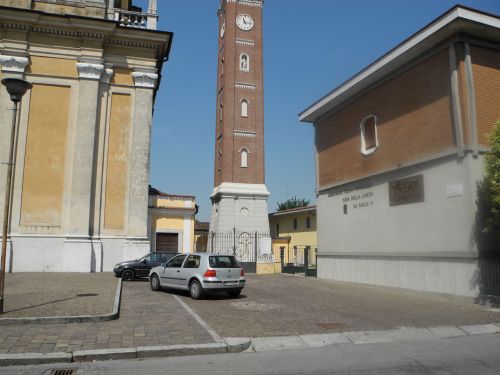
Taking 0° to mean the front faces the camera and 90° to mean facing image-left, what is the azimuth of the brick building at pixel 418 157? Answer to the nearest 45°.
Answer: approximately 45°

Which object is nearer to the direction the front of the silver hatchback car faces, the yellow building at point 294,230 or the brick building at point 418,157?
the yellow building

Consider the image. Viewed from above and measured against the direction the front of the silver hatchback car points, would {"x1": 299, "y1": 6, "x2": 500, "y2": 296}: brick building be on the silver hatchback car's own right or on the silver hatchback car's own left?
on the silver hatchback car's own right

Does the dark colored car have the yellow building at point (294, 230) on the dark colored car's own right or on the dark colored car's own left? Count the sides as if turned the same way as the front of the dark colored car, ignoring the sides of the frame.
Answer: on the dark colored car's own right

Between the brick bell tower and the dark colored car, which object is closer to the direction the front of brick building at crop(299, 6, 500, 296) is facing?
the dark colored car

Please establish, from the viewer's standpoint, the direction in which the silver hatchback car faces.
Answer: facing away from the viewer and to the left of the viewer

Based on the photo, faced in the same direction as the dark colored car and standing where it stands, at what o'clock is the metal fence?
The metal fence is roughly at 4 o'clock from the dark colored car.

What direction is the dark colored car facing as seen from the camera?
to the viewer's left

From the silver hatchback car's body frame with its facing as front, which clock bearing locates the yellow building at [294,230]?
The yellow building is roughly at 2 o'clock from the silver hatchback car.

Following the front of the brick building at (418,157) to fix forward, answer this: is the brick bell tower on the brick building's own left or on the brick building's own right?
on the brick building's own right
